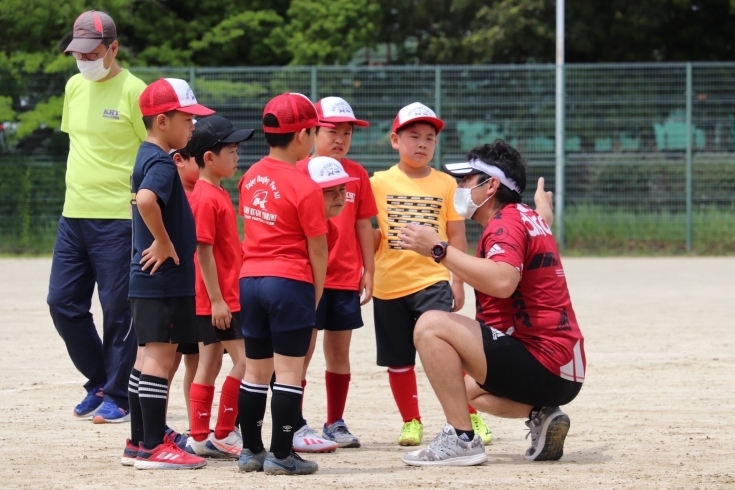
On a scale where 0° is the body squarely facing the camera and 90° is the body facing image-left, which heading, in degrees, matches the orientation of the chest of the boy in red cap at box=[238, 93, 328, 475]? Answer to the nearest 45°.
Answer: approximately 225°

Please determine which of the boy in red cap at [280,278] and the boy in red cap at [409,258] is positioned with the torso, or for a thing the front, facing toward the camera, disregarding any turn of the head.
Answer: the boy in red cap at [409,258]

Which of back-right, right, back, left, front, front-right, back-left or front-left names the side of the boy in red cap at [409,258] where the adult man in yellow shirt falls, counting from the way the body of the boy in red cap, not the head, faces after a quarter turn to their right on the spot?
front

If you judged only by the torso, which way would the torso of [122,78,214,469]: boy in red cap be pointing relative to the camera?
to the viewer's right

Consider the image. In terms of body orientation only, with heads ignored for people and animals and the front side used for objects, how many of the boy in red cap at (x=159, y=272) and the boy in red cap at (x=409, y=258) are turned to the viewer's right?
1

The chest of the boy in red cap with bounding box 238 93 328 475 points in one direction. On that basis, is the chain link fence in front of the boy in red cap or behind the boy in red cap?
in front

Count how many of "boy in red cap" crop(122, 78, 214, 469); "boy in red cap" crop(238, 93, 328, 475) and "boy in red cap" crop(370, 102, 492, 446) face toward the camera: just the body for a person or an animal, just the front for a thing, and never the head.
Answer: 1

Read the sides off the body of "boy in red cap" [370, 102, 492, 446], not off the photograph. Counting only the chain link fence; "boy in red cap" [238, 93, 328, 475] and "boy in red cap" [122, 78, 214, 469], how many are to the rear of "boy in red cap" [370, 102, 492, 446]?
1

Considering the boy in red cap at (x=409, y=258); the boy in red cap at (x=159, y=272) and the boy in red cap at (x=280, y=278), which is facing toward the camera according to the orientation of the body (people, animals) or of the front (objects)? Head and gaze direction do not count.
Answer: the boy in red cap at (x=409, y=258)

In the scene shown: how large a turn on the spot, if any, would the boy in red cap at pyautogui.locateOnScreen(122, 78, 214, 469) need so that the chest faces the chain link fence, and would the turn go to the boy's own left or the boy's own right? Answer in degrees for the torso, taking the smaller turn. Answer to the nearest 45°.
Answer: approximately 45° to the boy's own left

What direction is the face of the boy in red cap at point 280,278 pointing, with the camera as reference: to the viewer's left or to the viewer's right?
to the viewer's right

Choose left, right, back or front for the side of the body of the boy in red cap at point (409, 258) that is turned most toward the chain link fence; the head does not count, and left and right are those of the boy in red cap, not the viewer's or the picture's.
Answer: back

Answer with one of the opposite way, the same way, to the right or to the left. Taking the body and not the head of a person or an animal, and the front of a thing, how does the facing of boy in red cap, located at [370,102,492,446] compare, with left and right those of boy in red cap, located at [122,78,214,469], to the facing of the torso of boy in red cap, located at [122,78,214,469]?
to the right

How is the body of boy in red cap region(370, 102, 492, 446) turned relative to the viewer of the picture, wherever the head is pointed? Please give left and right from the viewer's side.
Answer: facing the viewer

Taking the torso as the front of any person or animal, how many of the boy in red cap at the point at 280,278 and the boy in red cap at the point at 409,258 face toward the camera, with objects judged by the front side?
1

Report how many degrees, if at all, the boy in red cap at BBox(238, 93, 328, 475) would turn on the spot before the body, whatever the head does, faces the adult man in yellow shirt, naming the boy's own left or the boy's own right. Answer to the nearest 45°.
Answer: approximately 90° to the boy's own left

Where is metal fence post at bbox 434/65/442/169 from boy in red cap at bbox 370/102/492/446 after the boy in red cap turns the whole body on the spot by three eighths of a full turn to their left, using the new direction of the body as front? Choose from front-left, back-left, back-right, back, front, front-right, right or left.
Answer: front-left

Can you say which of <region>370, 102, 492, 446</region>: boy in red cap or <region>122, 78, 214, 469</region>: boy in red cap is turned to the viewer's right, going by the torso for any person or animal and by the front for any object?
<region>122, 78, 214, 469</region>: boy in red cap

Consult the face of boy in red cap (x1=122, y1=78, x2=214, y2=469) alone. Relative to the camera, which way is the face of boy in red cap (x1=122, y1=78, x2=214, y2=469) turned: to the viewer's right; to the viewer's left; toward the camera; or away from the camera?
to the viewer's right
